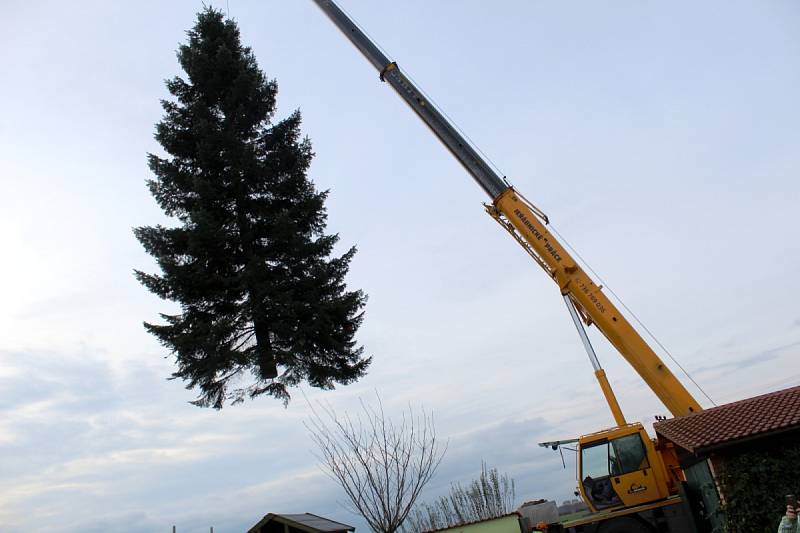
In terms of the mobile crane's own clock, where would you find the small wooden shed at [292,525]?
The small wooden shed is roughly at 12 o'clock from the mobile crane.

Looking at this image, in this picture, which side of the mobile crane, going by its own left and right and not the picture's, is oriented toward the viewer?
left

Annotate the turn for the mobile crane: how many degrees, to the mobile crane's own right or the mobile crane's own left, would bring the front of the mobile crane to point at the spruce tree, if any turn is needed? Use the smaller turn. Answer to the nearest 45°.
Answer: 0° — it already faces it
